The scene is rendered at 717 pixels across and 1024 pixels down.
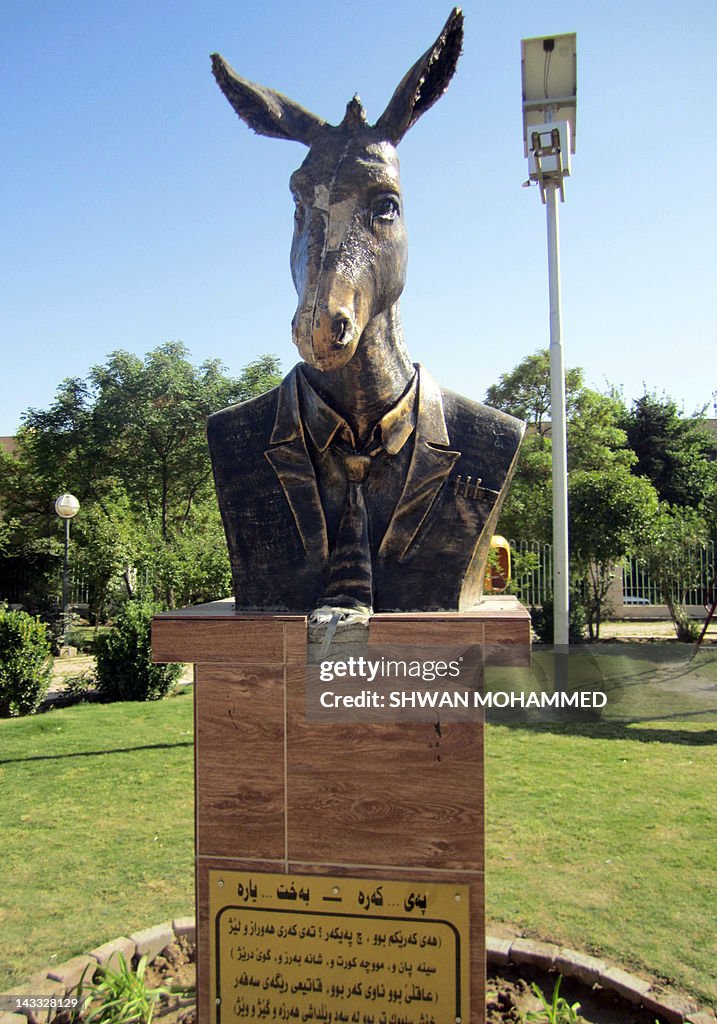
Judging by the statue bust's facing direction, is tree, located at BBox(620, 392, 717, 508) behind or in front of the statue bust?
behind

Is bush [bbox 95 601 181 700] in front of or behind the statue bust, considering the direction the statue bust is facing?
behind

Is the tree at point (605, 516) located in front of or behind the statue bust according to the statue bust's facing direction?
behind

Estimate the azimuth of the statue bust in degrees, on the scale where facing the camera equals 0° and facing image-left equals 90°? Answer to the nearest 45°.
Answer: approximately 0°

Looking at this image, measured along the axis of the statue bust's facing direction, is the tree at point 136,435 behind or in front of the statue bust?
behind

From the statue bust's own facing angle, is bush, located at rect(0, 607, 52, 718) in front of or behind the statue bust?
behind

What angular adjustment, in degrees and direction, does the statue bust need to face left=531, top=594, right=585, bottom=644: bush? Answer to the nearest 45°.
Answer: approximately 180°

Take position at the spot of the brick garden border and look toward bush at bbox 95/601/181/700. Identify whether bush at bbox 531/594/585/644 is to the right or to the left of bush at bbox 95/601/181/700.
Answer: right

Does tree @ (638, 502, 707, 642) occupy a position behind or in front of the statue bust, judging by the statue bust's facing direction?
behind
